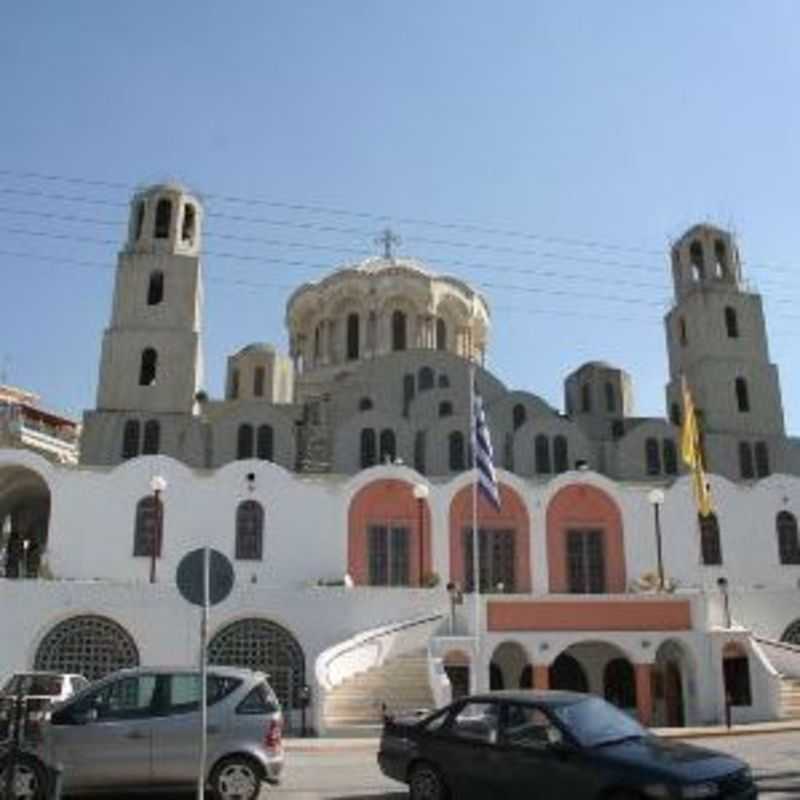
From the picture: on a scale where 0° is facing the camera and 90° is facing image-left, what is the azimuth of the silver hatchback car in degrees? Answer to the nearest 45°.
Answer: approximately 90°

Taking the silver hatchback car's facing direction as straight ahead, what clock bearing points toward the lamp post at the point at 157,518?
The lamp post is roughly at 3 o'clock from the silver hatchback car.

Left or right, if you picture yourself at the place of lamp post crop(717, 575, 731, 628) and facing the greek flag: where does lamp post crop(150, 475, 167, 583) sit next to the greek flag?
right

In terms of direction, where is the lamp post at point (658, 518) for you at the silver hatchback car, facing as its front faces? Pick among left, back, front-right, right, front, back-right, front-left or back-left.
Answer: back-right

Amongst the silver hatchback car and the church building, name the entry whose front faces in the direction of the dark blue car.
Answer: the church building

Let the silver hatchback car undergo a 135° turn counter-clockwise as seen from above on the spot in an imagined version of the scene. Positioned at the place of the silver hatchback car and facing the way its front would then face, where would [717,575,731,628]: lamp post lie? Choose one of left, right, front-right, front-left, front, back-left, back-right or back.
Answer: left

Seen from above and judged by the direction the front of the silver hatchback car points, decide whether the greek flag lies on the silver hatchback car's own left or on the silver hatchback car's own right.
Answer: on the silver hatchback car's own right

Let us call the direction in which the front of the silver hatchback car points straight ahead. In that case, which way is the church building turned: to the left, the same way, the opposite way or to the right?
to the left

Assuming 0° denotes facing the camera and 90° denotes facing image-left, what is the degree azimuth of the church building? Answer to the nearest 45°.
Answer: approximately 0°

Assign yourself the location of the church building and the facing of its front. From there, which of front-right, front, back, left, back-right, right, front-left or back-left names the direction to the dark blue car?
front

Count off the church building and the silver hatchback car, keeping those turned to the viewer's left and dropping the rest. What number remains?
1

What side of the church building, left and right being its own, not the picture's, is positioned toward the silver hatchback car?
front
